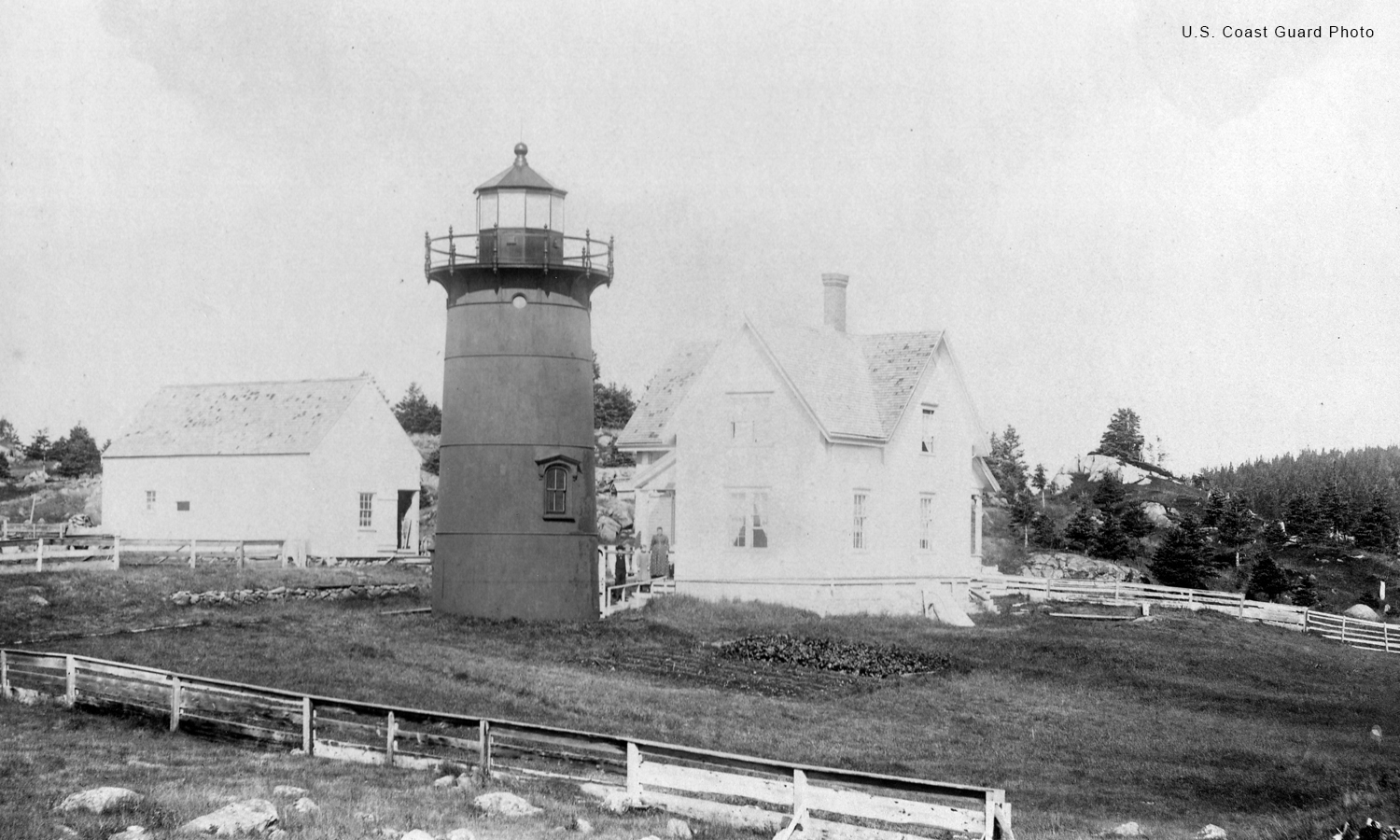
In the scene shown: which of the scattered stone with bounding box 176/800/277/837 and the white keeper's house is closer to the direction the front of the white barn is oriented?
the white keeper's house

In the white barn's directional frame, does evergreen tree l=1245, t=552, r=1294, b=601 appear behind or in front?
in front

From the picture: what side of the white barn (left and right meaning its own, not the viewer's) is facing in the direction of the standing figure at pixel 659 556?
front

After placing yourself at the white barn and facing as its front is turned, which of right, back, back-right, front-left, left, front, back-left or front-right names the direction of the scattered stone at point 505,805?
front-right

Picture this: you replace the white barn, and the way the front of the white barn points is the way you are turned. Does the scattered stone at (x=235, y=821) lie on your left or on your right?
on your right

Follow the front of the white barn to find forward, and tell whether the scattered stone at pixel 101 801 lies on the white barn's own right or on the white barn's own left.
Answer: on the white barn's own right

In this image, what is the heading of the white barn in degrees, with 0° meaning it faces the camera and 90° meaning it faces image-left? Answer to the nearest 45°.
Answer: approximately 315°

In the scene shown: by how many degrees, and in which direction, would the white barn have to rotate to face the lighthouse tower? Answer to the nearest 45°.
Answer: approximately 45° to its right

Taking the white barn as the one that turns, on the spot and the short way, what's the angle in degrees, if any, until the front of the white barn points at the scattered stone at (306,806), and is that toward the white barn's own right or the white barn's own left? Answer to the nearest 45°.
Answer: approximately 45° to the white barn's own right

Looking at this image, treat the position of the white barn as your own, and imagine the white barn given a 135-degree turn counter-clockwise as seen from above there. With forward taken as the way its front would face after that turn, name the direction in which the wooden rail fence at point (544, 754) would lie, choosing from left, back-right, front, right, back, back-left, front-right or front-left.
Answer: back

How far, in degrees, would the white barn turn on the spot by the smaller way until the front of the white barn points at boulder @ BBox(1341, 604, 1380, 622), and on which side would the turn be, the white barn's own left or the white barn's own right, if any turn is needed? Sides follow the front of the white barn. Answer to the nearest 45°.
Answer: approximately 45° to the white barn's own left

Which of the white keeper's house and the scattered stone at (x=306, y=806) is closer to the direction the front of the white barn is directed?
the white keeper's house

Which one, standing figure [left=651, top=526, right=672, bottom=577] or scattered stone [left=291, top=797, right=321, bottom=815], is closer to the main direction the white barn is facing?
the standing figure

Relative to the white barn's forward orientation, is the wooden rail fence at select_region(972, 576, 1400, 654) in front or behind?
in front

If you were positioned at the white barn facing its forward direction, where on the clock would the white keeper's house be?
The white keeper's house is roughly at 12 o'clock from the white barn.
